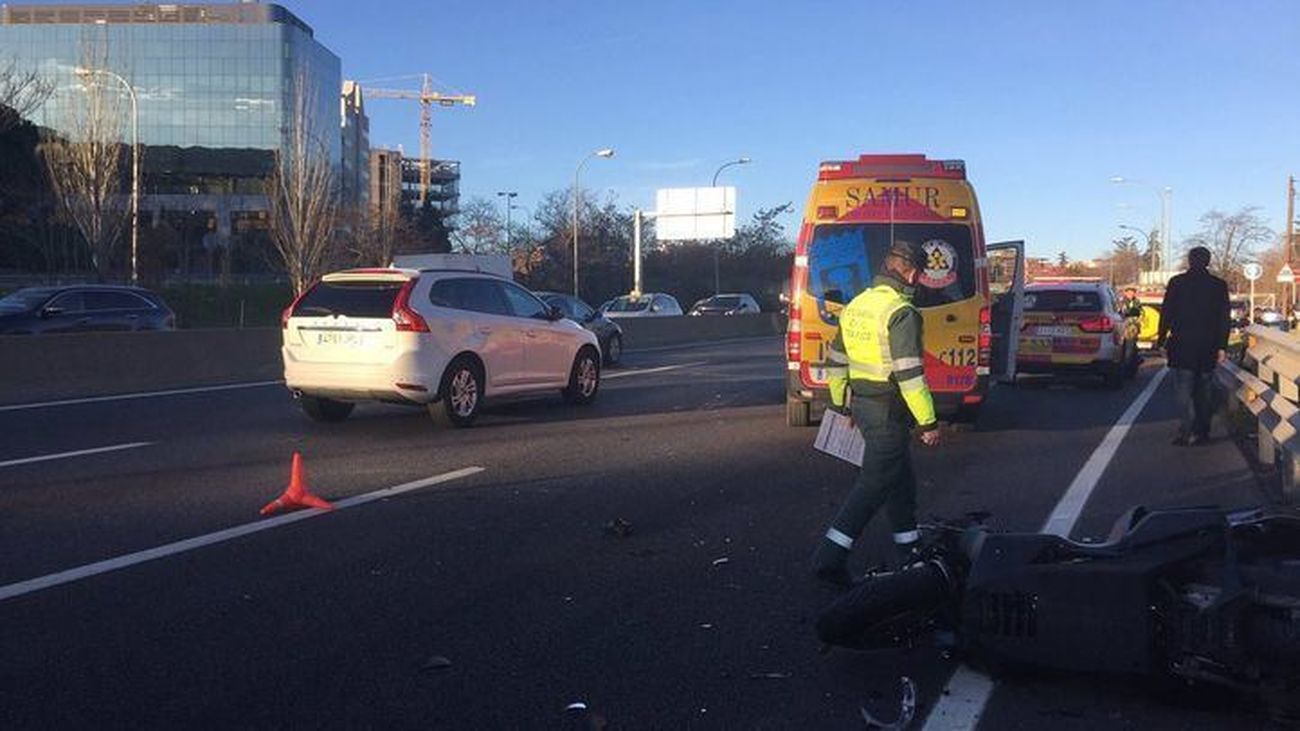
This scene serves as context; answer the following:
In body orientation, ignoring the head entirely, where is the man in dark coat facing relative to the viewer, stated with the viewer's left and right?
facing away from the viewer

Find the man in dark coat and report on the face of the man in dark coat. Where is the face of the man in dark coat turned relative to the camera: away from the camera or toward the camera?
away from the camera

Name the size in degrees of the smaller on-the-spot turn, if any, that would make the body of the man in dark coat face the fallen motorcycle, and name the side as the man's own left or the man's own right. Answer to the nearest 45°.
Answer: approximately 180°

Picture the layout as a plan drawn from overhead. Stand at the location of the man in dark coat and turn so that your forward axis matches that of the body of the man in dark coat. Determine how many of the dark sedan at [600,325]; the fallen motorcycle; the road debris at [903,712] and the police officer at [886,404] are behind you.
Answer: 3

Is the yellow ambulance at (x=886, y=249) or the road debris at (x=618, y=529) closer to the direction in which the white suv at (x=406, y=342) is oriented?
the yellow ambulance

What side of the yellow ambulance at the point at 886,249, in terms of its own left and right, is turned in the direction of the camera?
back

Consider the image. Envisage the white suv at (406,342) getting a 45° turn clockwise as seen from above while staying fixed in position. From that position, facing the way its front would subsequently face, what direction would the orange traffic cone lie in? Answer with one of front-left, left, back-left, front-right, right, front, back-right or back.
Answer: right

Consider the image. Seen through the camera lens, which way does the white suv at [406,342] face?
facing away from the viewer and to the right of the viewer

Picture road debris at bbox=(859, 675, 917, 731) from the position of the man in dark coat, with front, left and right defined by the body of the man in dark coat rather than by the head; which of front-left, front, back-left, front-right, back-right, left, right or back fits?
back

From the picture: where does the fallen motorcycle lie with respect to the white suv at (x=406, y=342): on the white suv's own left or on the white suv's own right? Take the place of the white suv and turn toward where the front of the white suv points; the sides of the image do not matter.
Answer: on the white suv's own right

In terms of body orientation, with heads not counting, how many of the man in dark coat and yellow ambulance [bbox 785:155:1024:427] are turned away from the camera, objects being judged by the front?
2
